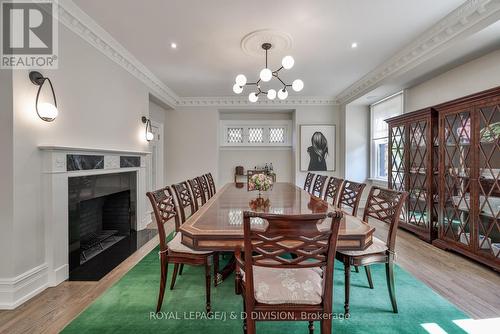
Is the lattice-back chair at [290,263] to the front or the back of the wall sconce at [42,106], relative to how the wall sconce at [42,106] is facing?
to the front

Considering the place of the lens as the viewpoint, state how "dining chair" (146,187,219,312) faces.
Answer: facing to the right of the viewer

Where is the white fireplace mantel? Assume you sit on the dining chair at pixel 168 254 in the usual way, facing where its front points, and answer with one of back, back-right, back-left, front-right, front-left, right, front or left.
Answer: back-left

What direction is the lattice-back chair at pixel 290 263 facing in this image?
away from the camera

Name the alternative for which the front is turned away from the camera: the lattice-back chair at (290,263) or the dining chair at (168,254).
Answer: the lattice-back chair

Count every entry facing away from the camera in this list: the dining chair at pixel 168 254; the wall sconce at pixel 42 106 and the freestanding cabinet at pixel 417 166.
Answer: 0

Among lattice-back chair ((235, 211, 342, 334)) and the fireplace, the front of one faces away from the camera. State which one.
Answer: the lattice-back chair

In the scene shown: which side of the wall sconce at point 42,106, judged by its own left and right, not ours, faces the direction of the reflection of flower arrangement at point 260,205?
front

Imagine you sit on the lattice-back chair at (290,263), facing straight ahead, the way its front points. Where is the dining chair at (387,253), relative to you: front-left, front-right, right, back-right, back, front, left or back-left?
front-right

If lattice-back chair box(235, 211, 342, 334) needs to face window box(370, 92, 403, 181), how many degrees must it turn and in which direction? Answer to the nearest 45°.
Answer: approximately 45° to its right

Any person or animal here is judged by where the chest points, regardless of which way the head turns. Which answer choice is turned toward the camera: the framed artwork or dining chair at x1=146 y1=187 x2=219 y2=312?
the framed artwork

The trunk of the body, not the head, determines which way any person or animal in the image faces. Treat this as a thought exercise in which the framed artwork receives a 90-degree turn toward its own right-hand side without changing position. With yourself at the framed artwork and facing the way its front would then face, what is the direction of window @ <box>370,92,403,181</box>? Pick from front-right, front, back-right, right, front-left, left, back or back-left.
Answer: back

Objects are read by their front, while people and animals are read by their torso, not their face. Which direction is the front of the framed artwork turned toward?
toward the camera

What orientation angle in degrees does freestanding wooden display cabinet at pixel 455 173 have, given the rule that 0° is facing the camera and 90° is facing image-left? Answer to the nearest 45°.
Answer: approximately 45°

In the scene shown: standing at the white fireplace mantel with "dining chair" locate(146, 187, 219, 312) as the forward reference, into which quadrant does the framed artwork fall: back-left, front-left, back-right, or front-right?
front-left

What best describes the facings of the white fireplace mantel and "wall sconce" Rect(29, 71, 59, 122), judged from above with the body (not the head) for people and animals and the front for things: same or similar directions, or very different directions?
same or similar directions

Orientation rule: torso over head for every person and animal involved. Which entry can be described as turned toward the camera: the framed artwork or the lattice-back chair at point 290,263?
the framed artwork

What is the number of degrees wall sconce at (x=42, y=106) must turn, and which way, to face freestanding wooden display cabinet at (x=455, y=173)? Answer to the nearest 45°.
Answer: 0° — it already faces it

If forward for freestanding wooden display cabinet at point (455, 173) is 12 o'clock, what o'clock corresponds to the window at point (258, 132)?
The window is roughly at 2 o'clock from the freestanding wooden display cabinet.

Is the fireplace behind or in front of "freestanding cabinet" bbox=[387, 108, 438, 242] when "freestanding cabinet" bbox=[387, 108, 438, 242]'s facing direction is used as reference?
in front

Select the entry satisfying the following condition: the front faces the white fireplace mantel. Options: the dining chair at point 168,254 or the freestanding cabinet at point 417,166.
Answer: the freestanding cabinet
